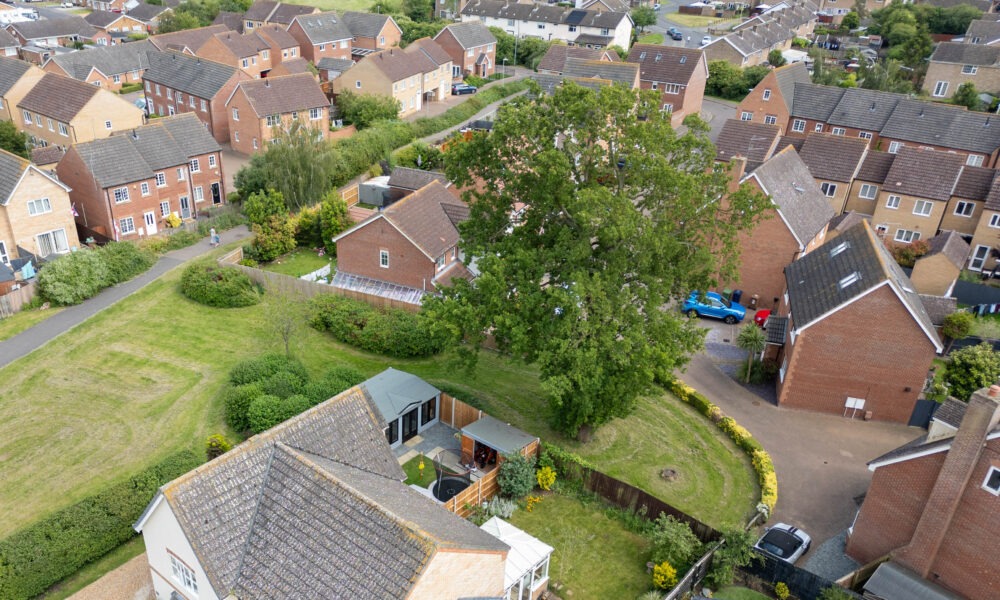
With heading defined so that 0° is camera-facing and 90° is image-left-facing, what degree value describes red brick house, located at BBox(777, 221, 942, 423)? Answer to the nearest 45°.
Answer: approximately 90°

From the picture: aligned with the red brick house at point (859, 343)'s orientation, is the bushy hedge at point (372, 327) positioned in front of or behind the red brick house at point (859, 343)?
in front

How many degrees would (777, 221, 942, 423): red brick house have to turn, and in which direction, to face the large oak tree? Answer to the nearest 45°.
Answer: approximately 45° to its left

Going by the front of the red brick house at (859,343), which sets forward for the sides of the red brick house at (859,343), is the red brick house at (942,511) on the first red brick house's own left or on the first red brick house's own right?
on the first red brick house's own left

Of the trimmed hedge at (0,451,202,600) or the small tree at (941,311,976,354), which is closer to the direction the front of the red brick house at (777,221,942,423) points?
the trimmed hedge

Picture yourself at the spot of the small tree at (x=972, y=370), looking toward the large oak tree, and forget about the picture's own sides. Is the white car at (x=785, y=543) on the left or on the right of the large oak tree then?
left

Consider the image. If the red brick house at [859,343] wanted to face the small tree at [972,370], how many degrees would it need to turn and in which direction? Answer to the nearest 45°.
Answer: approximately 135° to its right

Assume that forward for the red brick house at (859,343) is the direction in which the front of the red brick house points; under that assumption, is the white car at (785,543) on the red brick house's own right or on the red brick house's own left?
on the red brick house's own left

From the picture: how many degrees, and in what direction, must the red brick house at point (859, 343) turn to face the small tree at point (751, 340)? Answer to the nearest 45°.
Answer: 0° — it already faces it
